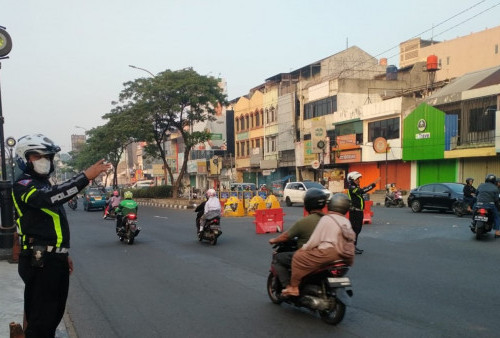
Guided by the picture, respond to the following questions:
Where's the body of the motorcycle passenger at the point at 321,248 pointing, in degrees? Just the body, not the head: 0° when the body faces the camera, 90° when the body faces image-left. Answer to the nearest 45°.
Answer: approximately 135°

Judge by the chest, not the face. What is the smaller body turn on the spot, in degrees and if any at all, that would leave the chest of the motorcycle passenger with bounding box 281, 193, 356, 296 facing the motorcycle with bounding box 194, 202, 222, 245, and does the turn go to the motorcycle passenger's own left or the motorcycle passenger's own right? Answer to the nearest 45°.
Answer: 0° — they already face it

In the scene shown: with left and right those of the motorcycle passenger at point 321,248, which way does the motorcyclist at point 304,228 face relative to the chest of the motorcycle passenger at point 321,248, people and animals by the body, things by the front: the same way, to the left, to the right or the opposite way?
the same way

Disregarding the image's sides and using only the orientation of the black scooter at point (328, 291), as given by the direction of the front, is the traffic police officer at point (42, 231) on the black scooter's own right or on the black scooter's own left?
on the black scooter's own left

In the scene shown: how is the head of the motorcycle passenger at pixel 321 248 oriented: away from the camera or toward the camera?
away from the camera

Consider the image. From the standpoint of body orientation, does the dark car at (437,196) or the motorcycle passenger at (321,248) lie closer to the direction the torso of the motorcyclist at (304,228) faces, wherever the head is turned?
the dark car

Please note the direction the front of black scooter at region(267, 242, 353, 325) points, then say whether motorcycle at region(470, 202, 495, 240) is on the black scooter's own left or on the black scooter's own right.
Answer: on the black scooter's own right

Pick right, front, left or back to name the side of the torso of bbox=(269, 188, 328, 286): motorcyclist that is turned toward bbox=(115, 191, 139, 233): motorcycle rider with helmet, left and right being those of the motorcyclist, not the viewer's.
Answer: front

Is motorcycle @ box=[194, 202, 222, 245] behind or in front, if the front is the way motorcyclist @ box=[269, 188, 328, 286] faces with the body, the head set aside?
in front

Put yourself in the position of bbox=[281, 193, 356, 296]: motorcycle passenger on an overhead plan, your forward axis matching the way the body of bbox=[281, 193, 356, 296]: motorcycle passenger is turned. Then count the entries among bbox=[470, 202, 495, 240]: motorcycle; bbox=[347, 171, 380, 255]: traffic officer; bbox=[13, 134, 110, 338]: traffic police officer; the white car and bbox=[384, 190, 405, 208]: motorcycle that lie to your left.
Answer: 1

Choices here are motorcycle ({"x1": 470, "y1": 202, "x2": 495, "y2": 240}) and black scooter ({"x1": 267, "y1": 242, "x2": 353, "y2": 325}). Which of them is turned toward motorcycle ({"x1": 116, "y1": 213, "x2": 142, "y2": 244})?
the black scooter

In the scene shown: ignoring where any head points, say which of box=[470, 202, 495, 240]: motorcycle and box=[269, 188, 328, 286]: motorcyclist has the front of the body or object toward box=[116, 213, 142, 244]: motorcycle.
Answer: the motorcyclist

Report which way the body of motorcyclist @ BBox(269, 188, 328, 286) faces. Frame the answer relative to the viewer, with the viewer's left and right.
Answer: facing away from the viewer and to the left of the viewer

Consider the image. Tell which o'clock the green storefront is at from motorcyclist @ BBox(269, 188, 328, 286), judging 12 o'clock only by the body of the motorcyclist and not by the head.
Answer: The green storefront is roughly at 2 o'clock from the motorcyclist.

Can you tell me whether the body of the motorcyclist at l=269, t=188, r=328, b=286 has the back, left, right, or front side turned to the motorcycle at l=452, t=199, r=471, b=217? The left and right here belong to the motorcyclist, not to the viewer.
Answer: right

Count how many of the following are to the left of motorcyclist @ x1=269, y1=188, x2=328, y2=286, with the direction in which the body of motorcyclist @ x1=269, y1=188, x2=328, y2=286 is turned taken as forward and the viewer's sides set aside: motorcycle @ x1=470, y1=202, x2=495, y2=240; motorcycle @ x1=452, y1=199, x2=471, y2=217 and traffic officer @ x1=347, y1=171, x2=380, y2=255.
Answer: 0
